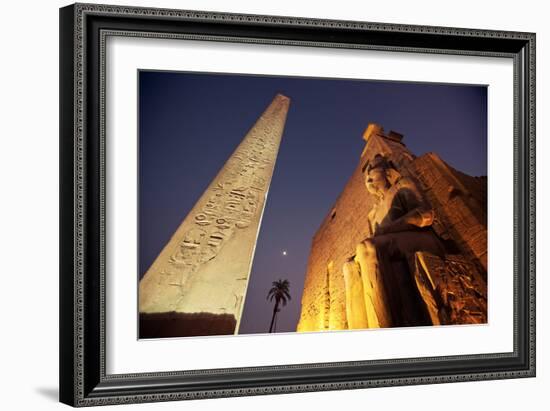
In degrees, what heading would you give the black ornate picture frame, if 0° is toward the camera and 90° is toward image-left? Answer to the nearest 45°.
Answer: approximately 315°
